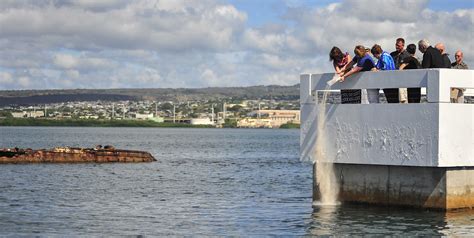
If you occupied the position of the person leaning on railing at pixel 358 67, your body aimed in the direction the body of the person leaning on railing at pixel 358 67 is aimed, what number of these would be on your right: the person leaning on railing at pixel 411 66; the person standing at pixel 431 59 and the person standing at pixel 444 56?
0

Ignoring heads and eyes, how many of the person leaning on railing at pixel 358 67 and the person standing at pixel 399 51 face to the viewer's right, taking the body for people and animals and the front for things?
0

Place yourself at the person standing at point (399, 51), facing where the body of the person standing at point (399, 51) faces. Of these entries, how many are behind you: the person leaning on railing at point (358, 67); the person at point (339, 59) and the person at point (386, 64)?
0

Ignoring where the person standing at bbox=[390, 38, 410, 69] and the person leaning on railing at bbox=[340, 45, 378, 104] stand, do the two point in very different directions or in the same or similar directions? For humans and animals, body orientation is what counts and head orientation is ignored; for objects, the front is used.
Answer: same or similar directions

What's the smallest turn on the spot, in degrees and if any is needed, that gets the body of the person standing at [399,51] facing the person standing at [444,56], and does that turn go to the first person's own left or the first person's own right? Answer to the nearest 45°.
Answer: approximately 135° to the first person's own left

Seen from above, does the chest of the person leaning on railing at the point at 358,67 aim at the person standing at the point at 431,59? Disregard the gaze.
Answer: no

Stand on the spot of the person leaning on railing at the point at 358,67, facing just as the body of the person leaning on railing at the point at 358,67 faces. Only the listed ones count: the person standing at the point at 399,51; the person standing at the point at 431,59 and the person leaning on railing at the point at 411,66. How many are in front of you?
0

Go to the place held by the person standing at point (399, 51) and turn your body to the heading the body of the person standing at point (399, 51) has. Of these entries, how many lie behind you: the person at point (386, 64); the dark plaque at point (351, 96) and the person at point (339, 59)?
0

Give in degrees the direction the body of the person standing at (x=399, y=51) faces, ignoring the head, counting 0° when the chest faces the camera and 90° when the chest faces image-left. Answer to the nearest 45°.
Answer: approximately 45°

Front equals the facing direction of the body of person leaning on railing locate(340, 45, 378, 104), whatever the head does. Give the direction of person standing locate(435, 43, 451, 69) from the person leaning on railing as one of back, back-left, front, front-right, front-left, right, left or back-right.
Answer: back-left

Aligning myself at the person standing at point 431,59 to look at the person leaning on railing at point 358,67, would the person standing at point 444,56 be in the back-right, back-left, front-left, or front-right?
back-right

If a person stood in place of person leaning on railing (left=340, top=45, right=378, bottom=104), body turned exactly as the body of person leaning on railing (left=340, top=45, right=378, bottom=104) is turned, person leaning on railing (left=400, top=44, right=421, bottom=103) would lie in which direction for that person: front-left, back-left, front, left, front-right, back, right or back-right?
back-left

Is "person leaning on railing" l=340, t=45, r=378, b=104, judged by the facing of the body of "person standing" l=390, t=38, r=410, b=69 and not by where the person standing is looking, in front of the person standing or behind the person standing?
in front
